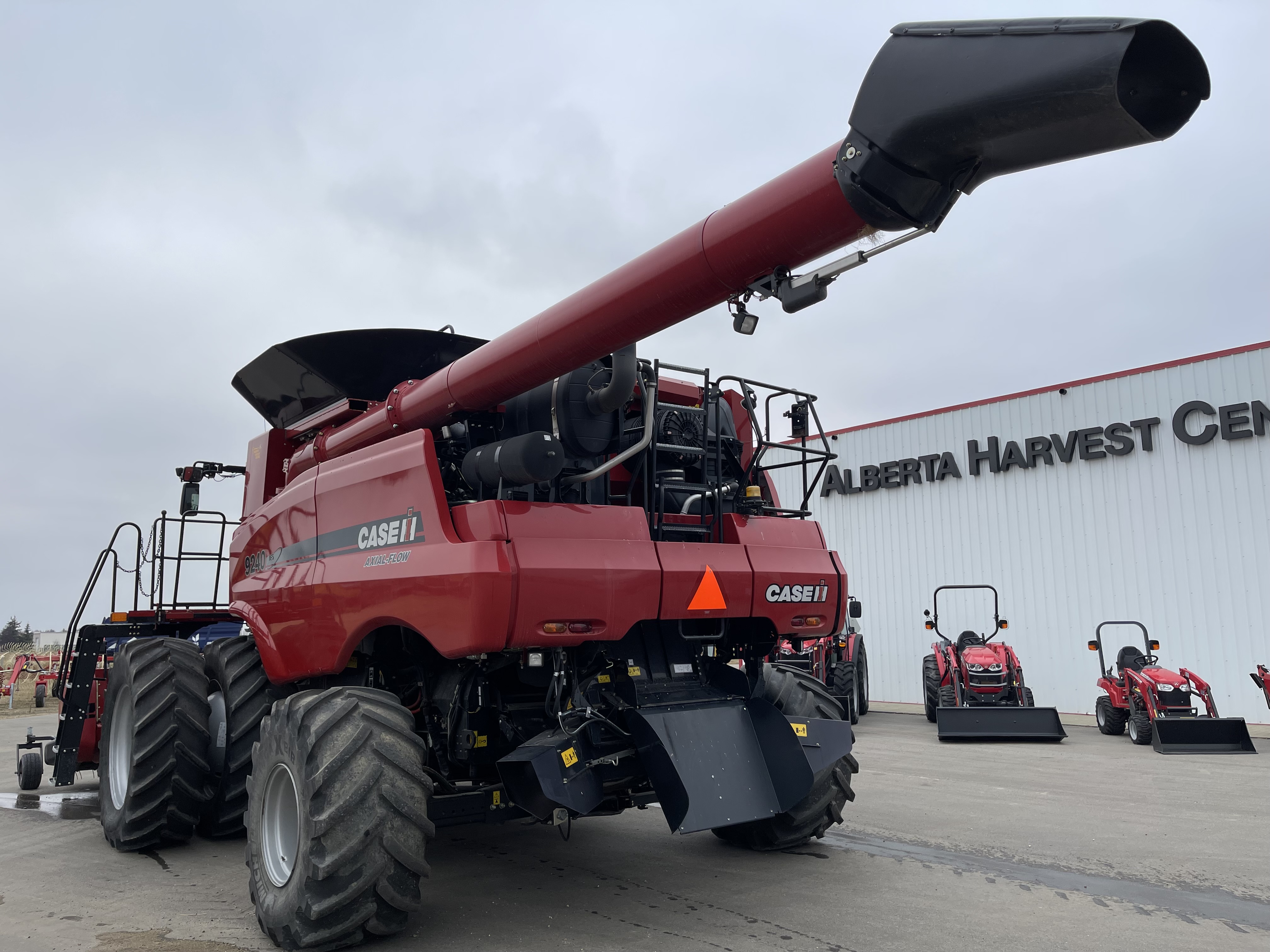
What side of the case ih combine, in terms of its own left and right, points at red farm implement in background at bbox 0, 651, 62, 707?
front

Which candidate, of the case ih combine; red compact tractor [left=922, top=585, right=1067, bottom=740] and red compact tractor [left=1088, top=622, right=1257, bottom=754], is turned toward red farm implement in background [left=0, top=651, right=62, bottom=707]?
the case ih combine

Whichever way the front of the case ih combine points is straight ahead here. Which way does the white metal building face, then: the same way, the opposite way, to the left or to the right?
to the left

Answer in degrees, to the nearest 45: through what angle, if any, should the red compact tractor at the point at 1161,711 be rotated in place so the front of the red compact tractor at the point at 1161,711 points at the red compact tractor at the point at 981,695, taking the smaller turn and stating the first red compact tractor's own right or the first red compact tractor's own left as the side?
approximately 135° to the first red compact tractor's own right

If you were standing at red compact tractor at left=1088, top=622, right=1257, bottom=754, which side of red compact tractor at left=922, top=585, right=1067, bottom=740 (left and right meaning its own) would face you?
left

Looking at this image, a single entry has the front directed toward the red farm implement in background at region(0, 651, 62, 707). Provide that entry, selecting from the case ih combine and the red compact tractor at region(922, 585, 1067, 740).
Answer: the case ih combine

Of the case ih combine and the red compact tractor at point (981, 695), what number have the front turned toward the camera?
1

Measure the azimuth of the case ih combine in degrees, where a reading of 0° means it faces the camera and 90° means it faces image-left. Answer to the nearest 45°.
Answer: approximately 135°

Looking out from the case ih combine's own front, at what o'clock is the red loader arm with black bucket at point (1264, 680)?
The red loader arm with black bucket is roughly at 3 o'clock from the case ih combine.

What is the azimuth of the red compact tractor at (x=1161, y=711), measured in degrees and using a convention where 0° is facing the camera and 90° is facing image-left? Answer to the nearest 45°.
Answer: approximately 315°

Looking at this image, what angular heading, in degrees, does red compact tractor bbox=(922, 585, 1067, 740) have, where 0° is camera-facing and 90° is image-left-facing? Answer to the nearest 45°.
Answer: approximately 0°

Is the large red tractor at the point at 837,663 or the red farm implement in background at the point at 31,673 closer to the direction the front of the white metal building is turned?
the large red tractor

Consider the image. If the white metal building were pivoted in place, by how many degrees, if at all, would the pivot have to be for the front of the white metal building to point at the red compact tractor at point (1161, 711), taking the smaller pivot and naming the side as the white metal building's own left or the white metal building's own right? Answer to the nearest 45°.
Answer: approximately 45° to the white metal building's own left

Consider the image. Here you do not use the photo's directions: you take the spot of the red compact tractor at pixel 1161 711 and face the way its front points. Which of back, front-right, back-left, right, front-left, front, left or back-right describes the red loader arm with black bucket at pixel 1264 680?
left

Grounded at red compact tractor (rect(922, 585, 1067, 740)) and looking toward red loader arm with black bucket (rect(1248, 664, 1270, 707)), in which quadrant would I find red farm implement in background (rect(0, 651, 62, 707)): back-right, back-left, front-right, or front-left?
back-left
